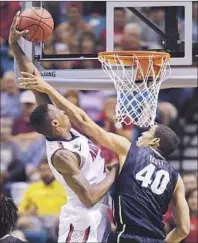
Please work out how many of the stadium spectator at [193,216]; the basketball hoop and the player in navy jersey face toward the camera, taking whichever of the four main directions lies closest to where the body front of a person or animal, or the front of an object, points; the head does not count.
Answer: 2

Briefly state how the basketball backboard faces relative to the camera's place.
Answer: facing the viewer

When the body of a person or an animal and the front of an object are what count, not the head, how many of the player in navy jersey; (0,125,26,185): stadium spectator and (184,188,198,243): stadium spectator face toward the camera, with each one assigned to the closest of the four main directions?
2

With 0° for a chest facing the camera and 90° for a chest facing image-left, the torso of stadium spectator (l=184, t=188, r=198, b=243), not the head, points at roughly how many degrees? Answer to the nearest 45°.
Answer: approximately 0°

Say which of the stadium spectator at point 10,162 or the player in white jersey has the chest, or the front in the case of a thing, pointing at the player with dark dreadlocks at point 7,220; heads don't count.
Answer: the stadium spectator at point 10,162

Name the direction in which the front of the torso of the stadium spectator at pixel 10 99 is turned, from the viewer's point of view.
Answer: toward the camera
